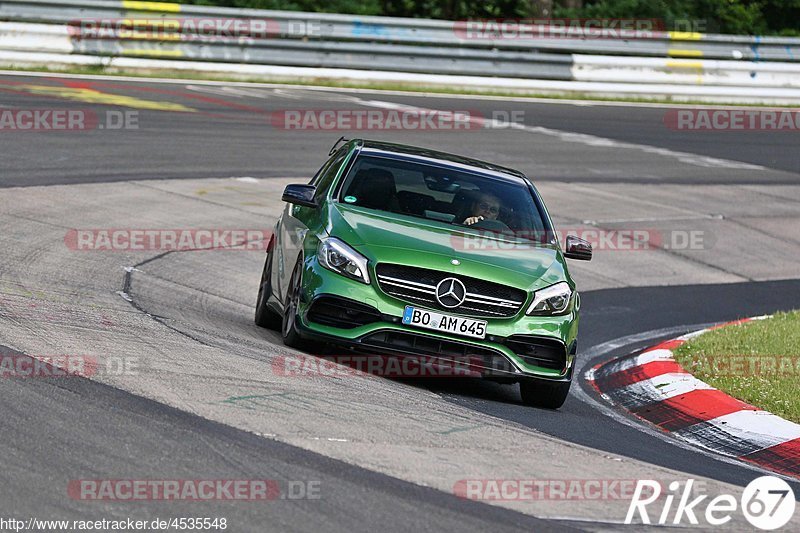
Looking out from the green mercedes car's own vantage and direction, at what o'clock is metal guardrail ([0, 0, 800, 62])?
The metal guardrail is roughly at 6 o'clock from the green mercedes car.

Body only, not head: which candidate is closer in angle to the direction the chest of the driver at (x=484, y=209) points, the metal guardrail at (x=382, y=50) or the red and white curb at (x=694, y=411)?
the red and white curb

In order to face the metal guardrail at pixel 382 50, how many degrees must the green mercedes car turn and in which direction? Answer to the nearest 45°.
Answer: approximately 180°

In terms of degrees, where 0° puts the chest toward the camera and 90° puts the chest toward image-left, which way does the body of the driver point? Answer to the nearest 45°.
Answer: approximately 0°

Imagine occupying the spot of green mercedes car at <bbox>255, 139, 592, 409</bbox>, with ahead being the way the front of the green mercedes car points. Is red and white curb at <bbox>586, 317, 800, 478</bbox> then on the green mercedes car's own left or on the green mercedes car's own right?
on the green mercedes car's own left

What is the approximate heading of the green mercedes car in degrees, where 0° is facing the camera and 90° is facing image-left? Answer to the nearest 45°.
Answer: approximately 0°

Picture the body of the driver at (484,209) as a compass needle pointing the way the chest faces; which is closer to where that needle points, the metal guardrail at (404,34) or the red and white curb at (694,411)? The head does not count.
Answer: the red and white curb

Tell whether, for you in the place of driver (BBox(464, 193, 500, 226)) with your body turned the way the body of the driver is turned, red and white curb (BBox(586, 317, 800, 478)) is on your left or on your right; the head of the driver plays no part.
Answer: on your left

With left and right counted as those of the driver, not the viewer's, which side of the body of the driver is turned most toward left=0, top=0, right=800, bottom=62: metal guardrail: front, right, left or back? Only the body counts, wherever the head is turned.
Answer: back
